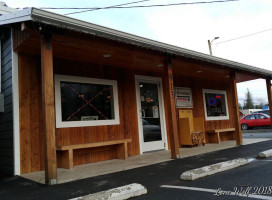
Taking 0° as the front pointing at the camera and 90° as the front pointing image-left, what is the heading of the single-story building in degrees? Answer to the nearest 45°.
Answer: approximately 315°

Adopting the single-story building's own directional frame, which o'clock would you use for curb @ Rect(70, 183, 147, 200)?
The curb is roughly at 1 o'clock from the single-story building.

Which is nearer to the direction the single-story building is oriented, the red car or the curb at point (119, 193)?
the curb

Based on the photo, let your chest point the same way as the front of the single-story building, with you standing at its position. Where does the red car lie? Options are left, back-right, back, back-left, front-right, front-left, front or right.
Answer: left
